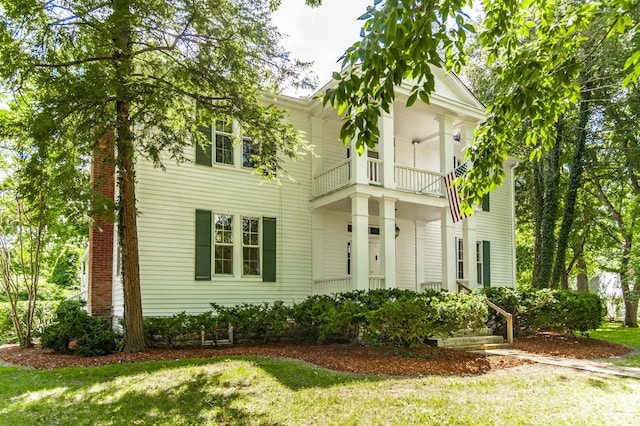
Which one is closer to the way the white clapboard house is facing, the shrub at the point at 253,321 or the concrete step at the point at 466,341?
the concrete step

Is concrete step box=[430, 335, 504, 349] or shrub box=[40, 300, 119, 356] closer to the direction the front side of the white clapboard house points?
the concrete step

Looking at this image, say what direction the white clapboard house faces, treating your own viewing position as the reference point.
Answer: facing the viewer and to the right of the viewer

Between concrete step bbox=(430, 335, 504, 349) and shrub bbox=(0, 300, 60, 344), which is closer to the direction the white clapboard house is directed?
the concrete step

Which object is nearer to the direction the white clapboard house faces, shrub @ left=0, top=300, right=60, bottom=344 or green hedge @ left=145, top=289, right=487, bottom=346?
the green hedge

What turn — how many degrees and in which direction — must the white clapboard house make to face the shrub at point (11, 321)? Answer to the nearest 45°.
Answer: approximately 135° to its right

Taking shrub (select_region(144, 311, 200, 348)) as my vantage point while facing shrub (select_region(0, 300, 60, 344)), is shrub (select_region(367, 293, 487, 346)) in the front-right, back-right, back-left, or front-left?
back-right

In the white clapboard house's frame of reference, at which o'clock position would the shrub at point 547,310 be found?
The shrub is roughly at 11 o'clock from the white clapboard house.

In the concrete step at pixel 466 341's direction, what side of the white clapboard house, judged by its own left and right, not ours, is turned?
front
